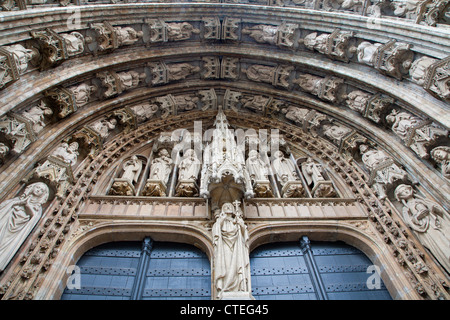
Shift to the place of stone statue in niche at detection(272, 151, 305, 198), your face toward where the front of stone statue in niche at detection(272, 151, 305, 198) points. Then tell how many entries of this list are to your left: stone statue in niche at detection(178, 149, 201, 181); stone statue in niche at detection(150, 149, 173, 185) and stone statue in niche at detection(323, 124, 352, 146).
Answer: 1

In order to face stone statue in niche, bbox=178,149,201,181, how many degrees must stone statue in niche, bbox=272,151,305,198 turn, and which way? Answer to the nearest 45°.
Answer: approximately 45° to its right

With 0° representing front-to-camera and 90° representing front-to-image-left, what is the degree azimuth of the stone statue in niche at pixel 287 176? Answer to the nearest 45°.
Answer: approximately 0°

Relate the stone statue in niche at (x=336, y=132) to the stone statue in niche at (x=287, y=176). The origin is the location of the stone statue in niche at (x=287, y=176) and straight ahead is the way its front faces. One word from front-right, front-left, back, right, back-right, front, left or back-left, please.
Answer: left

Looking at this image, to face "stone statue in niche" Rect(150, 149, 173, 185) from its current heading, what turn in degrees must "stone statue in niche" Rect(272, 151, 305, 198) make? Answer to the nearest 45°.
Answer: approximately 45° to its right
